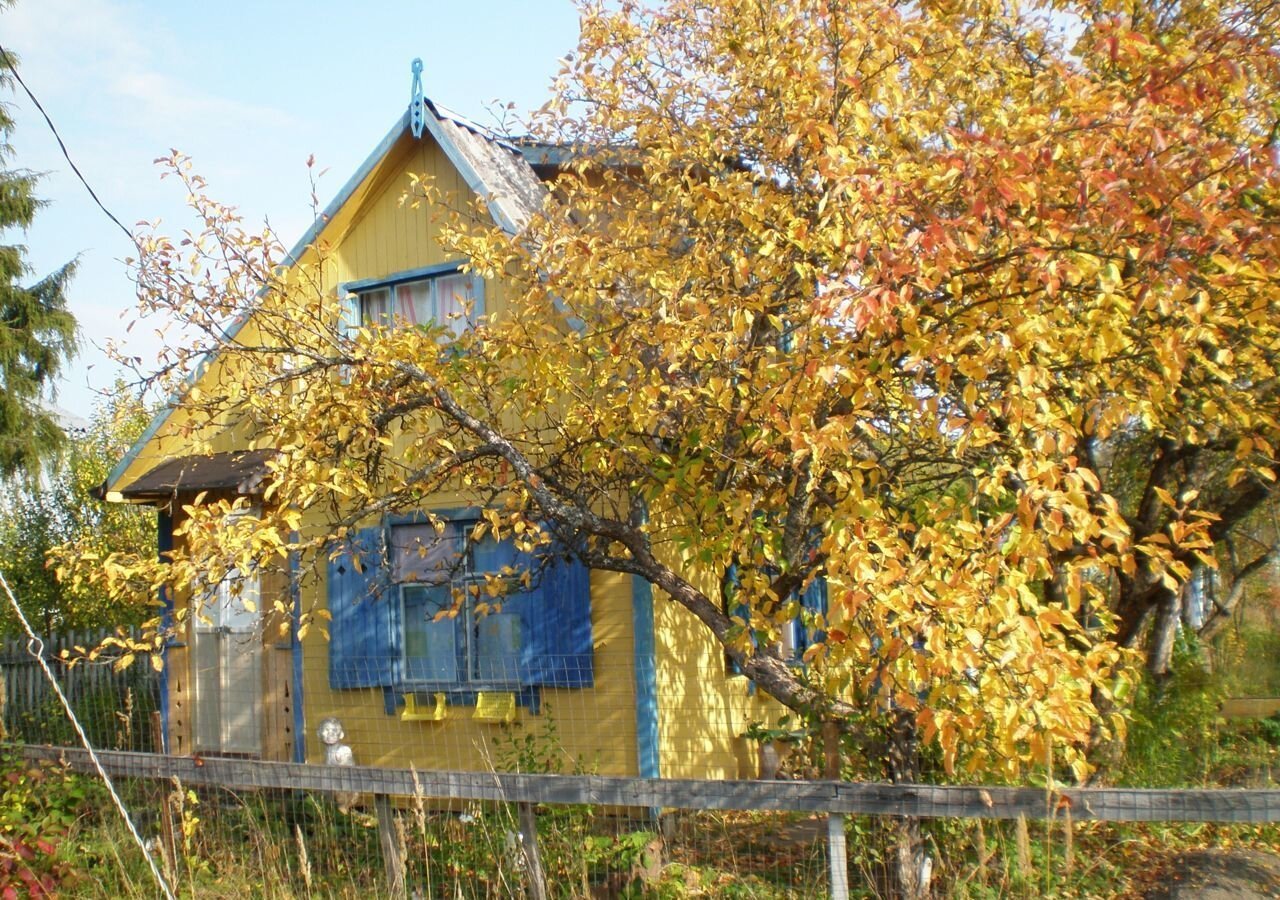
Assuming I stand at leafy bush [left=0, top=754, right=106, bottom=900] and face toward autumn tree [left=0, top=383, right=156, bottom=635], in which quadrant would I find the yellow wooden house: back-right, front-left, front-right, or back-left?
front-right

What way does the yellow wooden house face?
toward the camera

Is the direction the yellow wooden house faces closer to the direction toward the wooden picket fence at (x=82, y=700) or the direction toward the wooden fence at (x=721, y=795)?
the wooden fence at (x=721, y=795)

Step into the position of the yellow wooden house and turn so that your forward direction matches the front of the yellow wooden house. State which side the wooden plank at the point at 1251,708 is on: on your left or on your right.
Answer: on your left

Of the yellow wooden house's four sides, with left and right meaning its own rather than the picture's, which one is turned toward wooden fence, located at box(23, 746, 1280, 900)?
front

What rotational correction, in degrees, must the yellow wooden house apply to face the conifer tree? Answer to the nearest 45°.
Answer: approximately 135° to its right

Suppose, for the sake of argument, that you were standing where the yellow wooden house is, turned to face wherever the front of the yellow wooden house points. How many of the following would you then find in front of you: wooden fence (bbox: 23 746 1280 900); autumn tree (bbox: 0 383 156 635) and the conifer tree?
1
